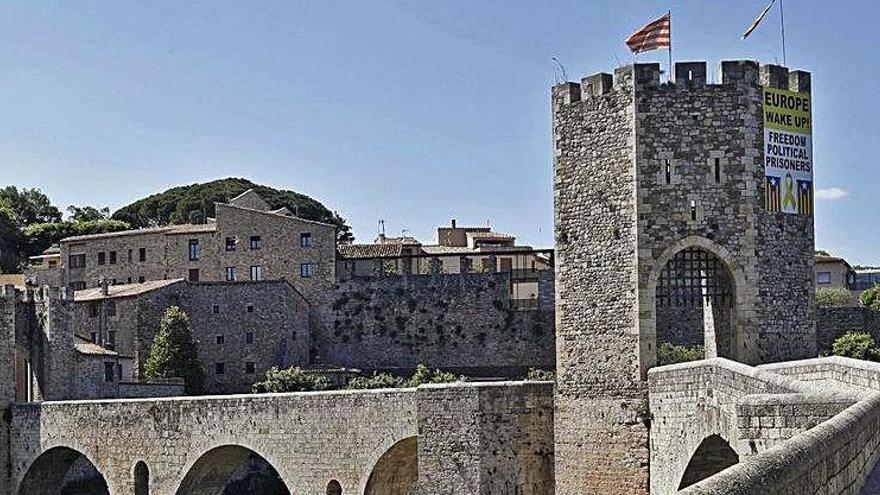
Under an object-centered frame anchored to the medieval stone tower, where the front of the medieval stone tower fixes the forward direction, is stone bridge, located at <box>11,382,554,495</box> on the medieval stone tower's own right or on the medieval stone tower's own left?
on the medieval stone tower's own right

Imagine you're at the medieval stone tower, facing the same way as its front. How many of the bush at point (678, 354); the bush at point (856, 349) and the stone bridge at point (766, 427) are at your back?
2

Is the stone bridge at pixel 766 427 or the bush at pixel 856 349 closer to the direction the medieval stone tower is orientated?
the stone bridge

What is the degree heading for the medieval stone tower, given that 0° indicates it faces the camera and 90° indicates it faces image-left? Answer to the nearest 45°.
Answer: approximately 0°

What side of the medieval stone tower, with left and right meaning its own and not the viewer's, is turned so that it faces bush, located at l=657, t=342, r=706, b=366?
back

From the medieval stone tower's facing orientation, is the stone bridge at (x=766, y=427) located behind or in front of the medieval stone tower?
in front

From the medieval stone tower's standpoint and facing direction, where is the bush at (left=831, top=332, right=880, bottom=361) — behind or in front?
behind
